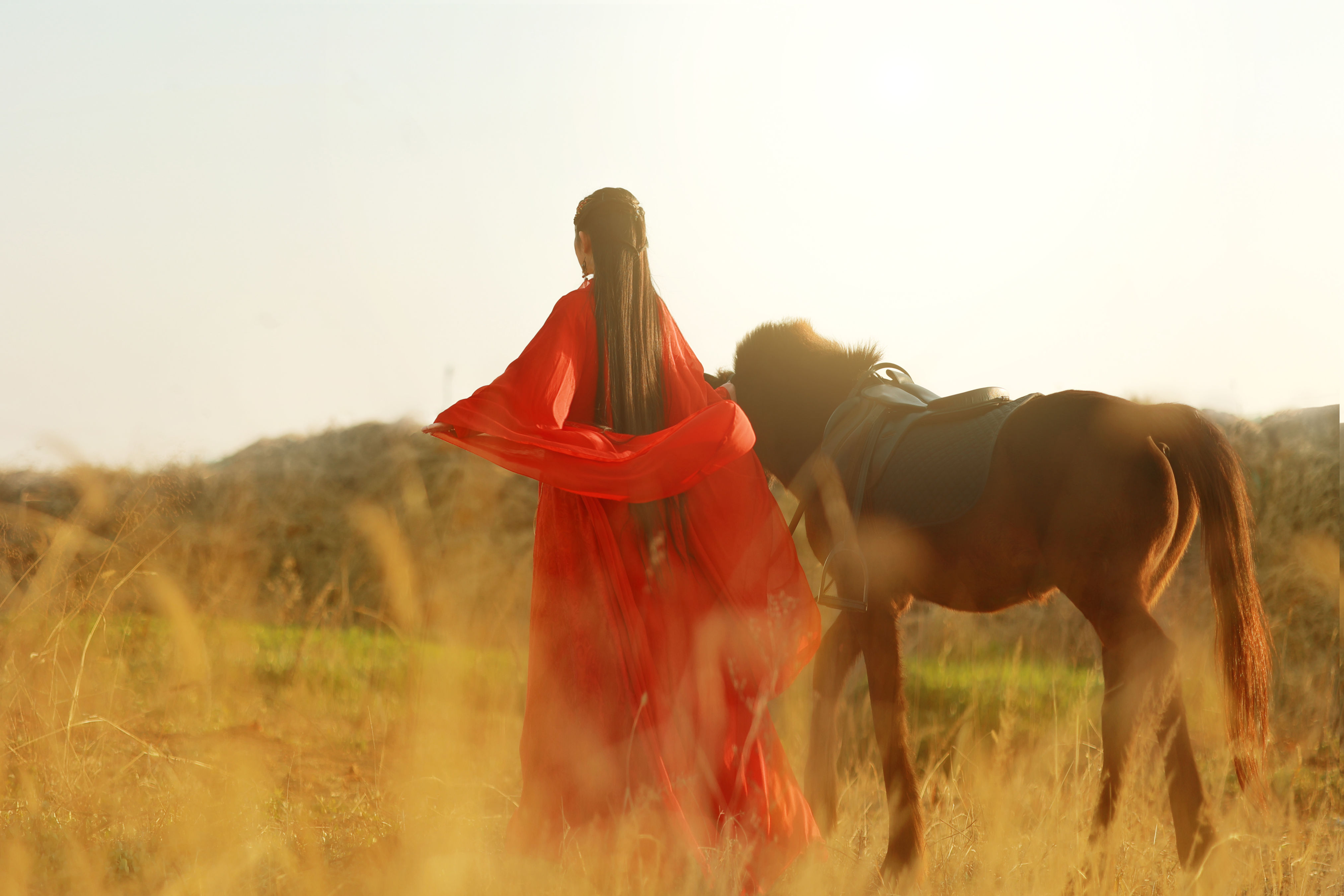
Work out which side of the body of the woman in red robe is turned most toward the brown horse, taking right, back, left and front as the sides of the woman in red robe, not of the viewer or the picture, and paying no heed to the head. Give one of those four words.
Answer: right

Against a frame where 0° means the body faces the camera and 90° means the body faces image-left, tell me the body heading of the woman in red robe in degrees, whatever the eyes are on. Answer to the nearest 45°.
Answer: approximately 180°
